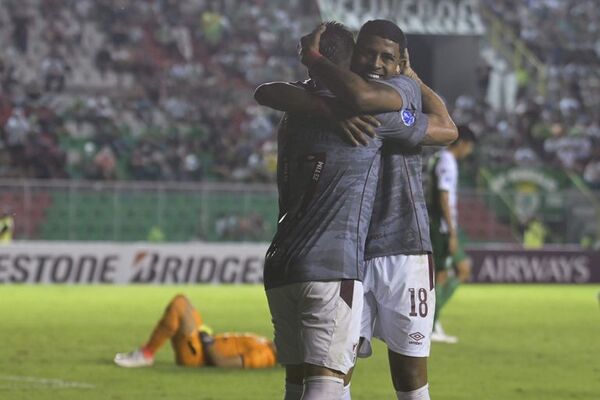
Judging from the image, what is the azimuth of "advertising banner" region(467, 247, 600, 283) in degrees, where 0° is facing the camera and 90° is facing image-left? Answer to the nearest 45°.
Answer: approximately 0°

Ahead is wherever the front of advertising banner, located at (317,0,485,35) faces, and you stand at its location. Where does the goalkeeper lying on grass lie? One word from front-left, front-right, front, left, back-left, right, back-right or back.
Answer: front

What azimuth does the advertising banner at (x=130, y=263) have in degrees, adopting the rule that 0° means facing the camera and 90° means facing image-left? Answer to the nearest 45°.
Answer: approximately 0°

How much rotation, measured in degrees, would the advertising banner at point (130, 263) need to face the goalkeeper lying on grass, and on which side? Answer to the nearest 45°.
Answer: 0° — it already faces them
